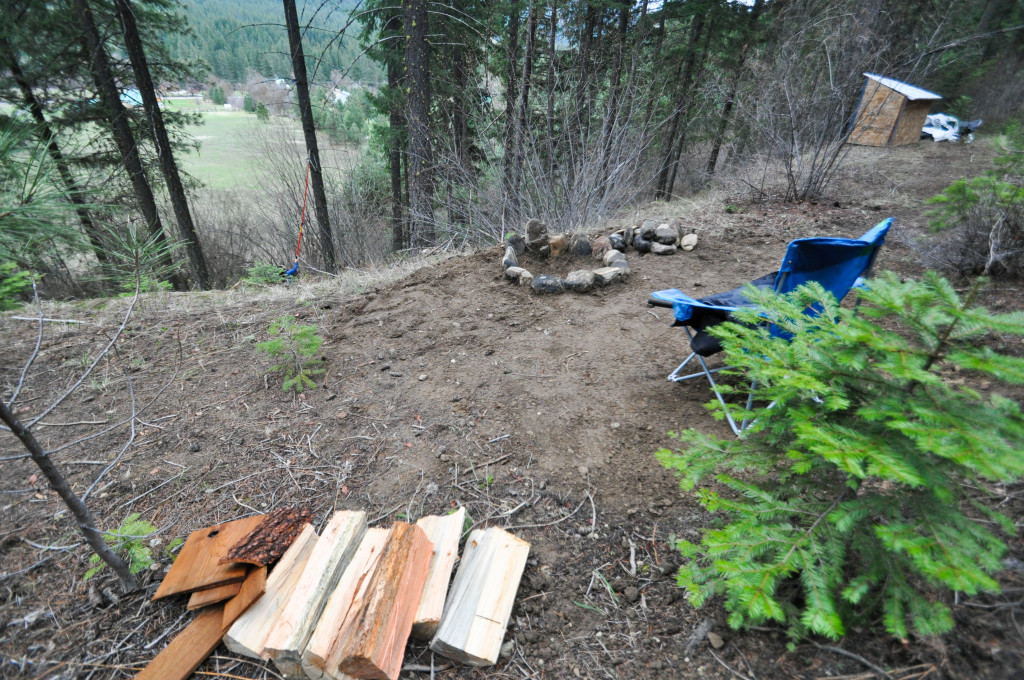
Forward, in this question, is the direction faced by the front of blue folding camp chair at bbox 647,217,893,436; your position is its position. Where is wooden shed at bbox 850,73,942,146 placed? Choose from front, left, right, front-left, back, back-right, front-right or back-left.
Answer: back-right

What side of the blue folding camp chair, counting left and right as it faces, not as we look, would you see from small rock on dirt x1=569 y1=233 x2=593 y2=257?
right

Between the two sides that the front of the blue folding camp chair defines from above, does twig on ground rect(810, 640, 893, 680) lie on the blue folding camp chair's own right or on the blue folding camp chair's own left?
on the blue folding camp chair's own left

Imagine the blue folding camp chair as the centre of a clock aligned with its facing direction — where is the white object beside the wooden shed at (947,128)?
The white object beside the wooden shed is roughly at 5 o'clock from the blue folding camp chair.

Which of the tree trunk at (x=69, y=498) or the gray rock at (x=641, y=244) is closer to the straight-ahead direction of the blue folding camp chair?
the tree trunk

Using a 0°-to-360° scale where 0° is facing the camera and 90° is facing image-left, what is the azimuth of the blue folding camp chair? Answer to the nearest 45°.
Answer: approximately 45°

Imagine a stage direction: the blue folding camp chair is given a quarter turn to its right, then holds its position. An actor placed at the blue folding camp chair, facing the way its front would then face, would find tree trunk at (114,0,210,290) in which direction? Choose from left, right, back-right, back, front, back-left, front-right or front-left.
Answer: front-left

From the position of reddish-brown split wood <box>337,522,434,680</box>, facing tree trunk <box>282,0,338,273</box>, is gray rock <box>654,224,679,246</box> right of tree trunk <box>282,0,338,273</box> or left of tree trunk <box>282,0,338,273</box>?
right

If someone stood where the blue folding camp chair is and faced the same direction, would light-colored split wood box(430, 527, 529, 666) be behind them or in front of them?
in front

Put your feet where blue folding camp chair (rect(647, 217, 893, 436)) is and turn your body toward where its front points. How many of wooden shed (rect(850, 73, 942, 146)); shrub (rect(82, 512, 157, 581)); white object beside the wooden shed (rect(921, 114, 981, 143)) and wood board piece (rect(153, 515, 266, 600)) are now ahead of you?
2

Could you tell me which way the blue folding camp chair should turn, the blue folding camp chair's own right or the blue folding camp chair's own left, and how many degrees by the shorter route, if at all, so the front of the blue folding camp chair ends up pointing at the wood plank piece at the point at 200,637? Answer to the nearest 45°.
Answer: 0° — it already faces it

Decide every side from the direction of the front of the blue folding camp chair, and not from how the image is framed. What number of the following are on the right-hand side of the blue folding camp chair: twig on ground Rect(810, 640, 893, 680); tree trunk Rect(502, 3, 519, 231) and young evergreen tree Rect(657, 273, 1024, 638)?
1

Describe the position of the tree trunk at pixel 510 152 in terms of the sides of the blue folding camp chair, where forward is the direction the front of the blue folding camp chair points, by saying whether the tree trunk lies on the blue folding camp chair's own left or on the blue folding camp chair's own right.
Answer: on the blue folding camp chair's own right

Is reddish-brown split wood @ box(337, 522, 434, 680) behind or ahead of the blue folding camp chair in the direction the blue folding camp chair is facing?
ahead
